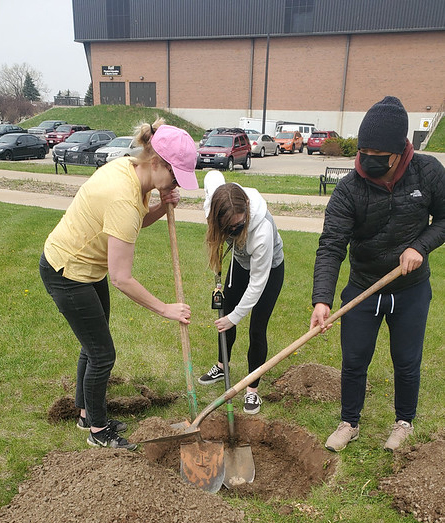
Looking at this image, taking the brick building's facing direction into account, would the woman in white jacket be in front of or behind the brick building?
in front

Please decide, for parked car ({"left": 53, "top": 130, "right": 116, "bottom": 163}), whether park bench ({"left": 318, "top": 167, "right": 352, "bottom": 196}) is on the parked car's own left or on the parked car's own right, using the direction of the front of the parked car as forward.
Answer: on the parked car's own left

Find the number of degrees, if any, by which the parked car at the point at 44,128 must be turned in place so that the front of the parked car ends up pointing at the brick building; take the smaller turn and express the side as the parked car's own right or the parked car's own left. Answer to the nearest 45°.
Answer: approximately 135° to the parked car's own left

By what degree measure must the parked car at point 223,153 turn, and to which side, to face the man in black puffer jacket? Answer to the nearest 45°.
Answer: approximately 45° to its left

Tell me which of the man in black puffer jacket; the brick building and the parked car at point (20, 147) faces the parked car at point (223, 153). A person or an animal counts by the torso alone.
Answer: the brick building

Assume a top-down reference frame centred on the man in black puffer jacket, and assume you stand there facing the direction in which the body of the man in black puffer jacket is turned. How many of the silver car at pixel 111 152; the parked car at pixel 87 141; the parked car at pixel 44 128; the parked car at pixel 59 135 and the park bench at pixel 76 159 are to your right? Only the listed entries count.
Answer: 5

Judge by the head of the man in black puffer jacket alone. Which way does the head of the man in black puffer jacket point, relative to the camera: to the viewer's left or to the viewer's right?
to the viewer's left

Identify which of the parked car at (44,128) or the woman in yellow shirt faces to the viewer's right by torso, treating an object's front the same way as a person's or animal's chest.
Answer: the woman in yellow shirt

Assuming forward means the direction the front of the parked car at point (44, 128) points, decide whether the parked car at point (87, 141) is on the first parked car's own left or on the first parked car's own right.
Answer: on the first parked car's own left

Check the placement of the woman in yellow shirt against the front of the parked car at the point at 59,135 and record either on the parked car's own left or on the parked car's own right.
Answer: on the parked car's own left

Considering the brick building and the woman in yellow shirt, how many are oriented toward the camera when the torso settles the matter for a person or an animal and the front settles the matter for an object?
1

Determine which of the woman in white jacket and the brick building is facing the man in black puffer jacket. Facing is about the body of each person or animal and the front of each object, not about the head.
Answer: the brick building
